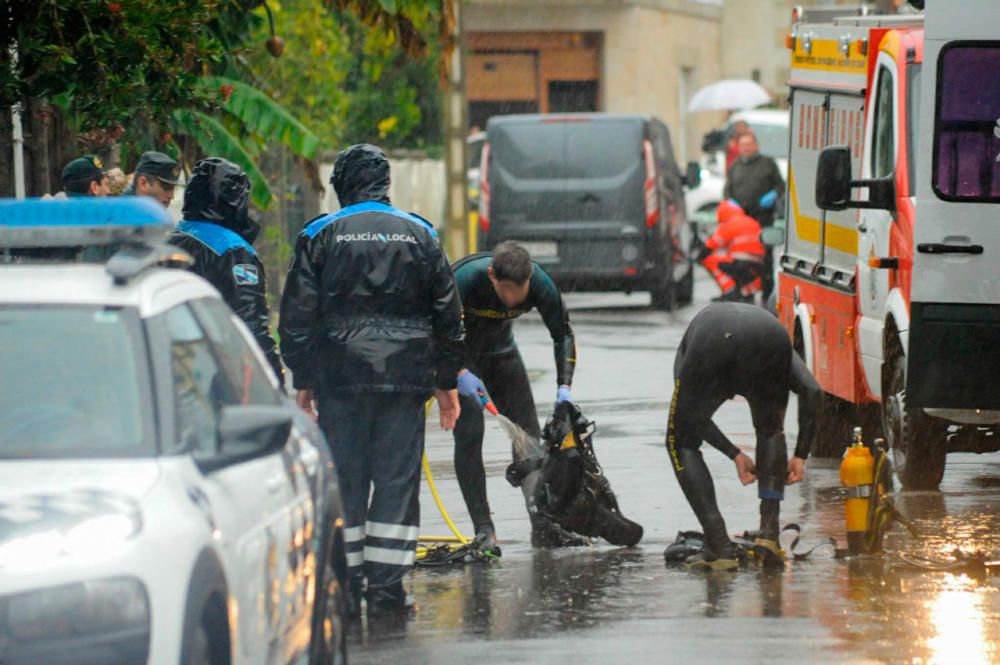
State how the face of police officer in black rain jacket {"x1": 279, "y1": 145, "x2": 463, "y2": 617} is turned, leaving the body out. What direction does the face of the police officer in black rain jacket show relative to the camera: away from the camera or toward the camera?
away from the camera

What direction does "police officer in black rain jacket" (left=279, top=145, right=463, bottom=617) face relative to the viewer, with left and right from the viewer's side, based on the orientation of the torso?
facing away from the viewer

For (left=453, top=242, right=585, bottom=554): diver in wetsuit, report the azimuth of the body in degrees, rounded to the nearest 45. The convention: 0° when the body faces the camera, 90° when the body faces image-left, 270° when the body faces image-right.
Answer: approximately 315°

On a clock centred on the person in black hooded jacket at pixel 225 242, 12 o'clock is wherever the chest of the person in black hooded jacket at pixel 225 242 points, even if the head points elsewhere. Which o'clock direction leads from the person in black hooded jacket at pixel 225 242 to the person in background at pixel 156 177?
the person in background at pixel 156 177 is roughly at 10 o'clock from the person in black hooded jacket at pixel 225 242.

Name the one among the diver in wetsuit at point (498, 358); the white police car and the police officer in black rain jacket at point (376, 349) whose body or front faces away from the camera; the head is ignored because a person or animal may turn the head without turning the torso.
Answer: the police officer in black rain jacket

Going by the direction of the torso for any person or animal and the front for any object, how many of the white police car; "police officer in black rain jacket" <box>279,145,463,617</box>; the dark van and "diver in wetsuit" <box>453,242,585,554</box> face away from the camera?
2

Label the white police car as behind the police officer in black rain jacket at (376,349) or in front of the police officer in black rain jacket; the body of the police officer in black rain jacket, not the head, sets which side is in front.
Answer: behind

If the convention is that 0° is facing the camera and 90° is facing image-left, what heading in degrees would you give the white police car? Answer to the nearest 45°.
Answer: approximately 45°

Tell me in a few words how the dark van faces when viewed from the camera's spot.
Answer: facing away from the viewer

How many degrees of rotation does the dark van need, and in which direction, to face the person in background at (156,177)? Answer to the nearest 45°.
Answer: approximately 180°
